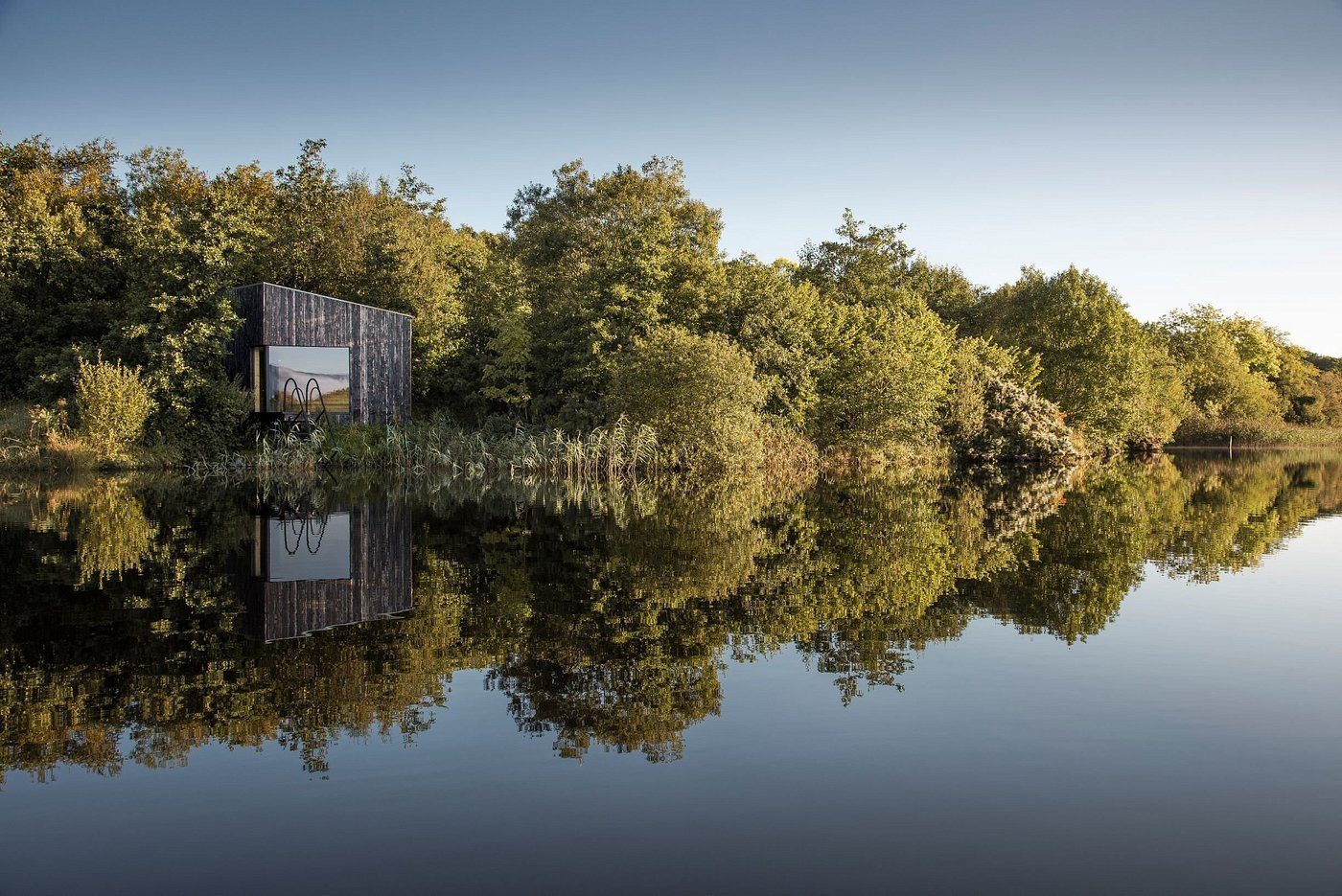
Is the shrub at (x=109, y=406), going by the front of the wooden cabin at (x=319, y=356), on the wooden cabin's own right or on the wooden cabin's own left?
on the wooden cabin's own right

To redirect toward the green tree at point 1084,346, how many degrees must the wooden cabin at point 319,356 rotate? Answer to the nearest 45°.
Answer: approximately 90° to its left

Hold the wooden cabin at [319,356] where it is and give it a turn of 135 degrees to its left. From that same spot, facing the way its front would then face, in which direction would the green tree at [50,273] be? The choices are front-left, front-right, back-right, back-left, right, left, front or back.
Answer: left

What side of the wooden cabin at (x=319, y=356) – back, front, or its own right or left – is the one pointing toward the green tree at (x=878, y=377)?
left

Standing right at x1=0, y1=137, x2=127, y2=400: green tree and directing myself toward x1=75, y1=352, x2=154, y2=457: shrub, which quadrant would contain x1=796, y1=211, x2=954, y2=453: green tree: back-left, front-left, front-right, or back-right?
front-left

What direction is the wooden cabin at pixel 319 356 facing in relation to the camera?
toward the camera

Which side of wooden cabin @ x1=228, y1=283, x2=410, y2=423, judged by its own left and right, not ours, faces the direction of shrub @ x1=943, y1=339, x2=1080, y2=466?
left

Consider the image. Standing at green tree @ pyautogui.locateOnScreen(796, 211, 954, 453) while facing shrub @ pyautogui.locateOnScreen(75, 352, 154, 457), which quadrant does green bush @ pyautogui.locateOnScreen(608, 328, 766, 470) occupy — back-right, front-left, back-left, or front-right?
front-left

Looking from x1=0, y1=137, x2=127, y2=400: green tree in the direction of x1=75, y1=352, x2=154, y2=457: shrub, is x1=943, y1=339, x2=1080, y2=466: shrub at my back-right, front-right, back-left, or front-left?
front-left

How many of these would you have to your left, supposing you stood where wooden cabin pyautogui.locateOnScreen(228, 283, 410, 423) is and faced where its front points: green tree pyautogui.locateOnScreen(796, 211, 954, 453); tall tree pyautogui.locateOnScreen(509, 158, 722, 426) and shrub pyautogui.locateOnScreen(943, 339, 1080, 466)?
3

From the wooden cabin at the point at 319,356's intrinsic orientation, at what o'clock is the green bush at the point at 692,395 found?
The green bush is roughly at 10 o'clock from the wooden cabin.

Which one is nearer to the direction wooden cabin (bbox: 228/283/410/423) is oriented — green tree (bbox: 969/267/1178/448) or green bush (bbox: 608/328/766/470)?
the green bush
